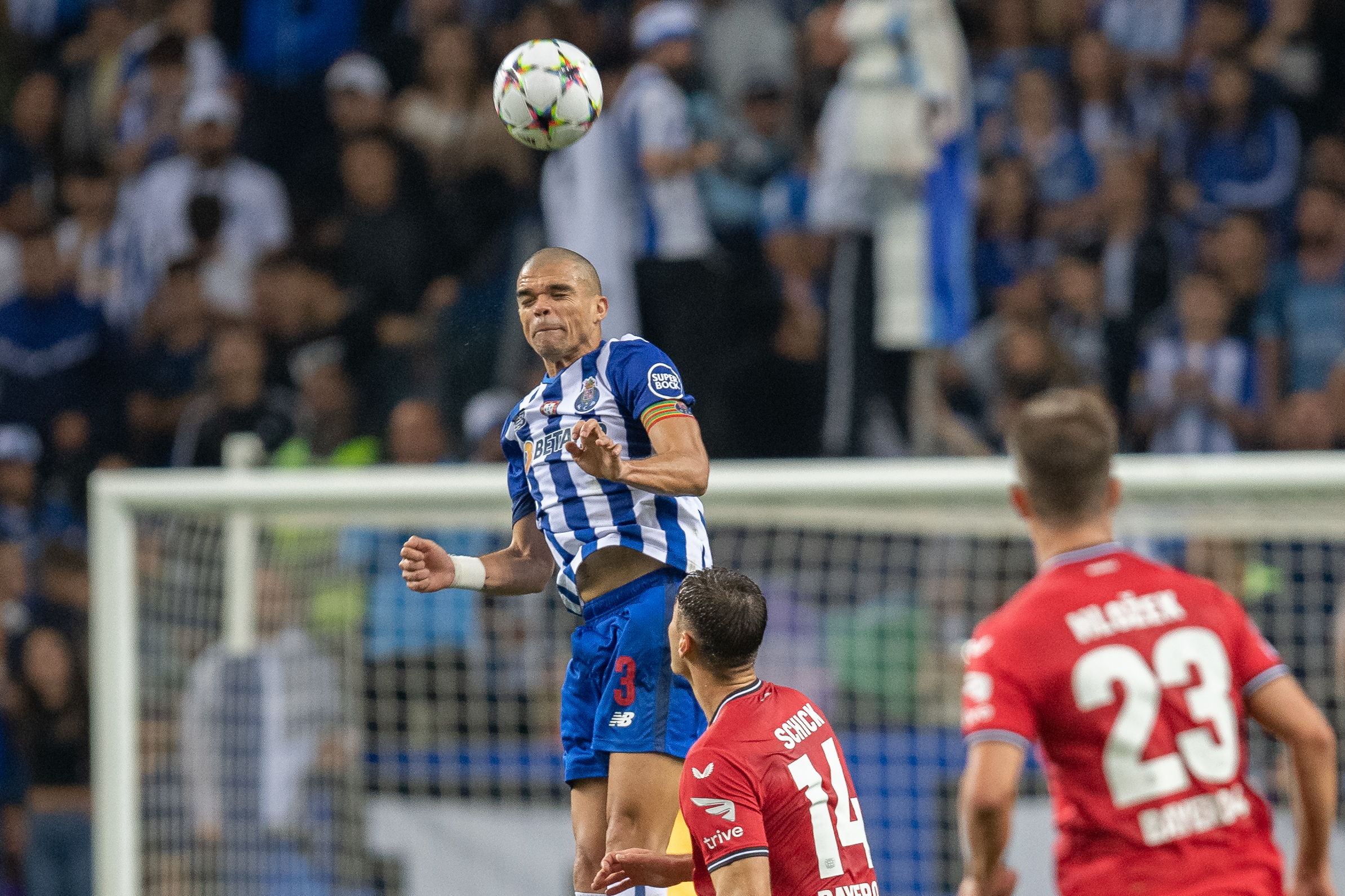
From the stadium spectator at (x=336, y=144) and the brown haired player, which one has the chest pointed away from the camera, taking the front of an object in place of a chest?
the brown haired player

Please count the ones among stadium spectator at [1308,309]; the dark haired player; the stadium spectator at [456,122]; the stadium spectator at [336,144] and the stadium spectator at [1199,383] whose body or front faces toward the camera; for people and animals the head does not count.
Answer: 4

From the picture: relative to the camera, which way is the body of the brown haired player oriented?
away from the camera

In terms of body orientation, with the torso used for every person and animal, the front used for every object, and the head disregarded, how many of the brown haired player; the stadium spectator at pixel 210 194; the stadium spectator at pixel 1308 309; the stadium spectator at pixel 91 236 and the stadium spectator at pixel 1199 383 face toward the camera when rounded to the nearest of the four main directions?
4

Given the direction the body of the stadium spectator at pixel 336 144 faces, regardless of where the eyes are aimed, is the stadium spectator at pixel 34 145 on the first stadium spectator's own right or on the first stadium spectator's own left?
on the first stadium spectator's own right

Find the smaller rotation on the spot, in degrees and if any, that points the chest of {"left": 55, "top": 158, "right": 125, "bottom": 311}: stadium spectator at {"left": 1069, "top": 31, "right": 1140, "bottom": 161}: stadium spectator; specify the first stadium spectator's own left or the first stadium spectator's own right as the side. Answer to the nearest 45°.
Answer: approximately 45° to the first stadium spectator's own left

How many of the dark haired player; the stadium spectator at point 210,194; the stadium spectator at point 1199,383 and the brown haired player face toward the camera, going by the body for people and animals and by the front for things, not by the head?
2

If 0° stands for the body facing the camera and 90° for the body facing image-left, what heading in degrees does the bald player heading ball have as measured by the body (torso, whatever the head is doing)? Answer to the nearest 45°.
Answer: approximately 45°
